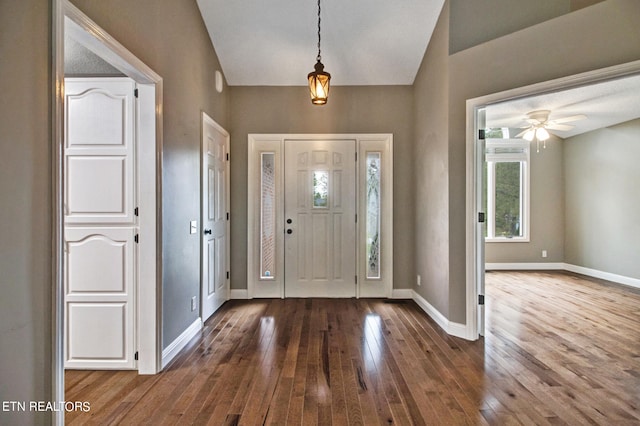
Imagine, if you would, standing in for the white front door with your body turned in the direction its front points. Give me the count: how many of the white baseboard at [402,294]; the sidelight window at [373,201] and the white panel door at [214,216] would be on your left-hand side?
2

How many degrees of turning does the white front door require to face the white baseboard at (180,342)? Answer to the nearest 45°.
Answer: approximately 45° to its right

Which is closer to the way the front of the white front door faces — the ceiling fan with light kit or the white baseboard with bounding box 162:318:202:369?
the white baseboard

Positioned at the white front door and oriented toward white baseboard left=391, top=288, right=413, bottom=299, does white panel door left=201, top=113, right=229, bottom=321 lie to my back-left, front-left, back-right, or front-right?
back-right

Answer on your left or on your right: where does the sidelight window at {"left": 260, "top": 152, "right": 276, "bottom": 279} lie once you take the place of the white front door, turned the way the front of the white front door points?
on your right
